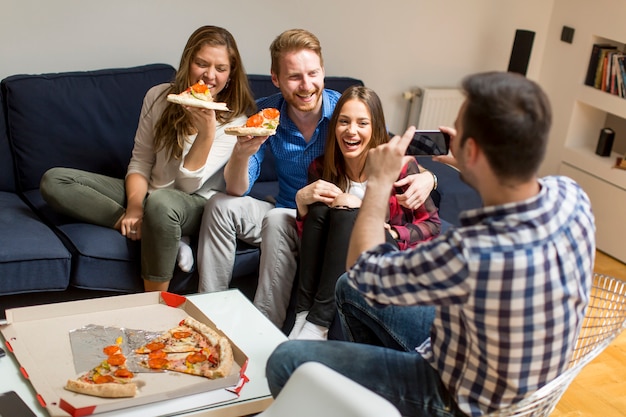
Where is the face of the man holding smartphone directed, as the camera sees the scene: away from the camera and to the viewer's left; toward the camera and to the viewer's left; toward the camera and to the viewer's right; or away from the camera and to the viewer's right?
away from the camera and to the viewer's left

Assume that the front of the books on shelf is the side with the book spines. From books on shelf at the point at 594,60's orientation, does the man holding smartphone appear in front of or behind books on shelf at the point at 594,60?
in front

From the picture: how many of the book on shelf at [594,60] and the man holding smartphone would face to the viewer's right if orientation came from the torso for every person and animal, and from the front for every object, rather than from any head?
0

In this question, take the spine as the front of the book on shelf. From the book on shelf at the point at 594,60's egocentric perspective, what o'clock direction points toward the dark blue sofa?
The dark blue sofa is roughly at 12 o'clock from the book on shelf.

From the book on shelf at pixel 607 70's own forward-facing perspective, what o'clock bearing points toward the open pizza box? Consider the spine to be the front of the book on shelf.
The open pizza box is roughly at 11 o'clock from the book on shelf.

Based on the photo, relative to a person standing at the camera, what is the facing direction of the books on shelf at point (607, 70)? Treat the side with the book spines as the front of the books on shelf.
facing the viewer and to the left of the viewer

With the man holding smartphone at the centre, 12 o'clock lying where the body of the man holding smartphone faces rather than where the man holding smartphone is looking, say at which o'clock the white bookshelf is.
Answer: The white bookshelf is roughly at 2 o'clock from the man holding smartphone.

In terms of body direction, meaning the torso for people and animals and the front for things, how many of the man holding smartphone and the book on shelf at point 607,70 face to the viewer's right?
0

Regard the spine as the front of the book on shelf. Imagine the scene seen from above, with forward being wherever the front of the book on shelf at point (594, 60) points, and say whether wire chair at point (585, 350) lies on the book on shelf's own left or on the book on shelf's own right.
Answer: on the book on shelf's own left

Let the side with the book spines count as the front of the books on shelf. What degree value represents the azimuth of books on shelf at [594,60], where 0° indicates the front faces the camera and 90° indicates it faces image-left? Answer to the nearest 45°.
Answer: approximately 45°

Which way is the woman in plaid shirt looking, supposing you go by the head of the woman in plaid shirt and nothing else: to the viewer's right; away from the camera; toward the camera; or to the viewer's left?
toward the camera

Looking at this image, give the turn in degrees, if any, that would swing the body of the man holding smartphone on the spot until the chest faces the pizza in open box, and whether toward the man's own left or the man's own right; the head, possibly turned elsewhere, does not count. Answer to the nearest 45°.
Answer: approximately 45° to the man's own left

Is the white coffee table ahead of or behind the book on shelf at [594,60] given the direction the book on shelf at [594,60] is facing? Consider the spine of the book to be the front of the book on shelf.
ahead

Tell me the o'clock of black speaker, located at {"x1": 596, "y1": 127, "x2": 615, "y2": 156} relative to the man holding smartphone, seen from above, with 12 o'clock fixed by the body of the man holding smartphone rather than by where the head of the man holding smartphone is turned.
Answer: The black speaker is roughly at 2 o'clock from the man holding smartphone.

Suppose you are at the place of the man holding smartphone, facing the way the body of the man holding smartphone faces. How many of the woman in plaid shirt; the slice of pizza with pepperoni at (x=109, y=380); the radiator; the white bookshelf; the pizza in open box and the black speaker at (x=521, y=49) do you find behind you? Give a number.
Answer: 0

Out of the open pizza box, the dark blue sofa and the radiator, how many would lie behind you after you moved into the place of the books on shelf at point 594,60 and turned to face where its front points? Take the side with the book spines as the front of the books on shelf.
0

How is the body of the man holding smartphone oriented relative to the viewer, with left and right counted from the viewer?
facing away from the viewer and to the left of the viewer
